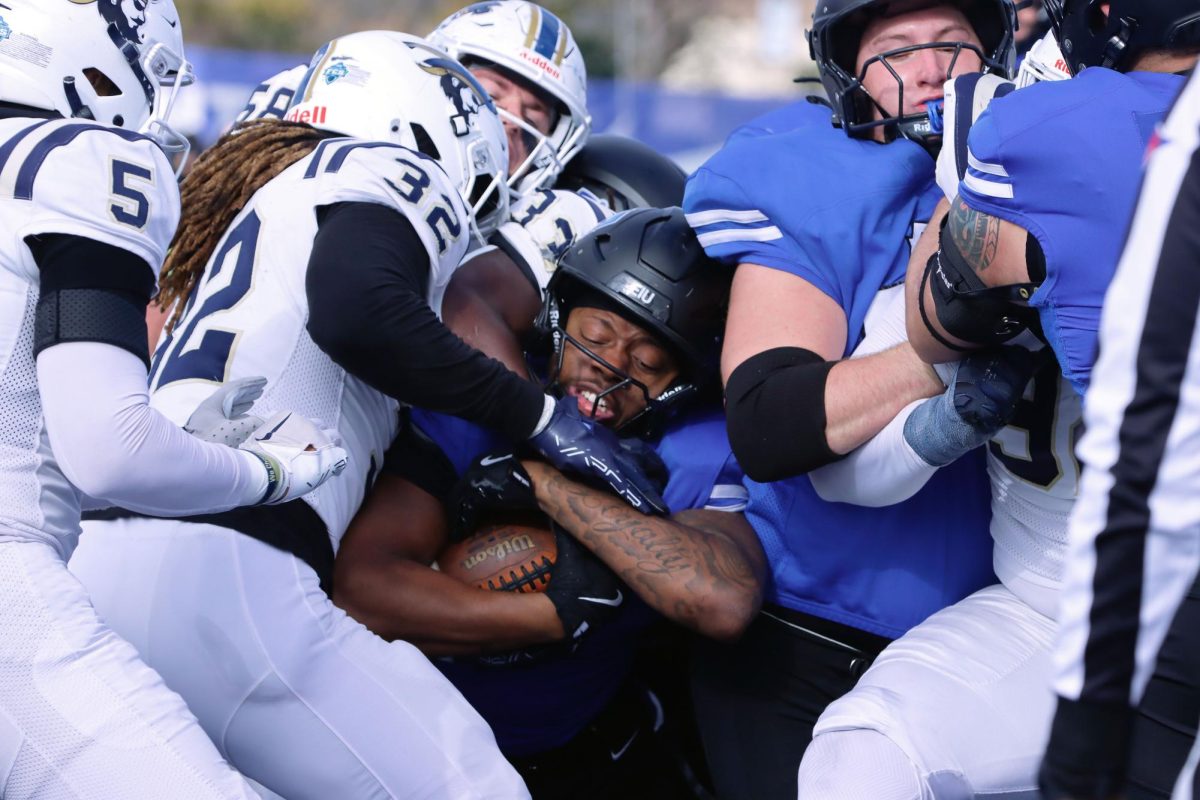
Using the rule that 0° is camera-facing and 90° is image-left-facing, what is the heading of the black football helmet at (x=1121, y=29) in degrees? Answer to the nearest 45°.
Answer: approximately 90°

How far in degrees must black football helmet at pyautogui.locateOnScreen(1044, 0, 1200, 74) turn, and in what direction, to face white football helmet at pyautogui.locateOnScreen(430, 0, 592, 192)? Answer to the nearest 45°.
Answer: approximately 45° to its right

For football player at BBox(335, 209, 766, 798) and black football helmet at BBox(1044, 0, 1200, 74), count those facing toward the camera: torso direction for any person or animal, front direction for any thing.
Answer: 1

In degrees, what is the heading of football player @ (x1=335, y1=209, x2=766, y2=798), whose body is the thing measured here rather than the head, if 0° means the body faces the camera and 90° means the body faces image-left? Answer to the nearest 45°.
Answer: approximately 0°

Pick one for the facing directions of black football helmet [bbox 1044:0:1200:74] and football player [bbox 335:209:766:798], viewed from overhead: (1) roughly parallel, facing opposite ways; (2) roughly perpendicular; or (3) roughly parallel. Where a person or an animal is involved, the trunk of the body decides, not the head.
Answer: roughly perpendicular
